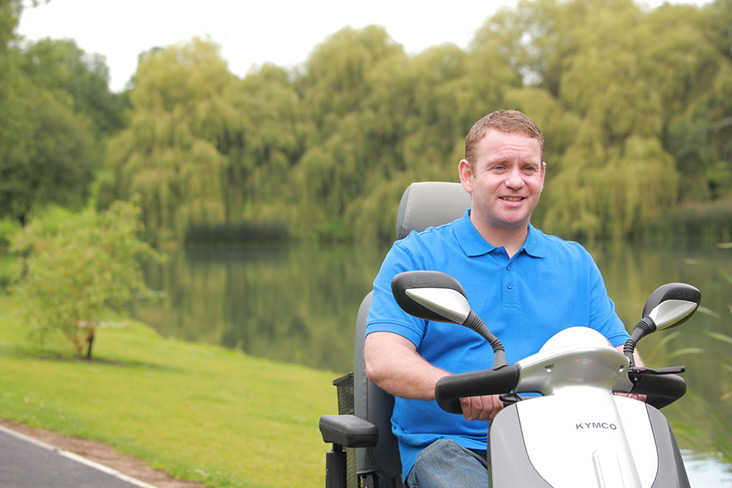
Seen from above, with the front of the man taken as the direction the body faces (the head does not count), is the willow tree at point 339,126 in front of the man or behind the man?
behind

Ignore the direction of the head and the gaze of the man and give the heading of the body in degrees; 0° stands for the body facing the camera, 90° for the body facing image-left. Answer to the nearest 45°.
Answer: approximately 315°

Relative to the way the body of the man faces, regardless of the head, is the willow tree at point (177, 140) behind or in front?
behind
